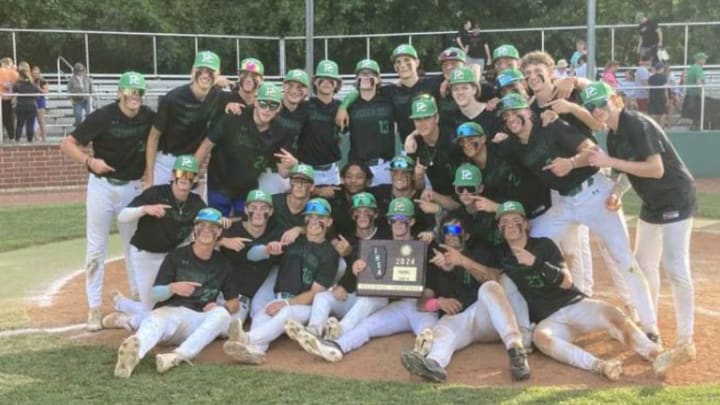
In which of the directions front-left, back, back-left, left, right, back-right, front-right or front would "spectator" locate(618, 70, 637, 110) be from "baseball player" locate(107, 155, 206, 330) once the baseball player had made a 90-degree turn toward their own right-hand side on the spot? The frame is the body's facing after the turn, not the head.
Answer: back

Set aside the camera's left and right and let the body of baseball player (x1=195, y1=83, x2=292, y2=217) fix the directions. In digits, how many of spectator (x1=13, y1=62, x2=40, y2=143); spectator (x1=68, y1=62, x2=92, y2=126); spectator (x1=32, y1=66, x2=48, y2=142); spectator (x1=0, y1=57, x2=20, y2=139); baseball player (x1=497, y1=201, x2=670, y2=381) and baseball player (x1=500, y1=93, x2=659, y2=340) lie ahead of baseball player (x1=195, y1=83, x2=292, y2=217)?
2

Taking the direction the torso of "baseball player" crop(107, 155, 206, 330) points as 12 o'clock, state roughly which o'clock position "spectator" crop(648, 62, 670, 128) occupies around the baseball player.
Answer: The spectator is roughly at 9 o'clock from the baseball player.

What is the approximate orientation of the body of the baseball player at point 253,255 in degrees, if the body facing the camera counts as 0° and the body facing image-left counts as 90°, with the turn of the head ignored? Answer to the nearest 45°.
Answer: approximately 0°

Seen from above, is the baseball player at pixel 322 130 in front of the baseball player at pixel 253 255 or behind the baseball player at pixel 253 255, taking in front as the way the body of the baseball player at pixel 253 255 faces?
behind
